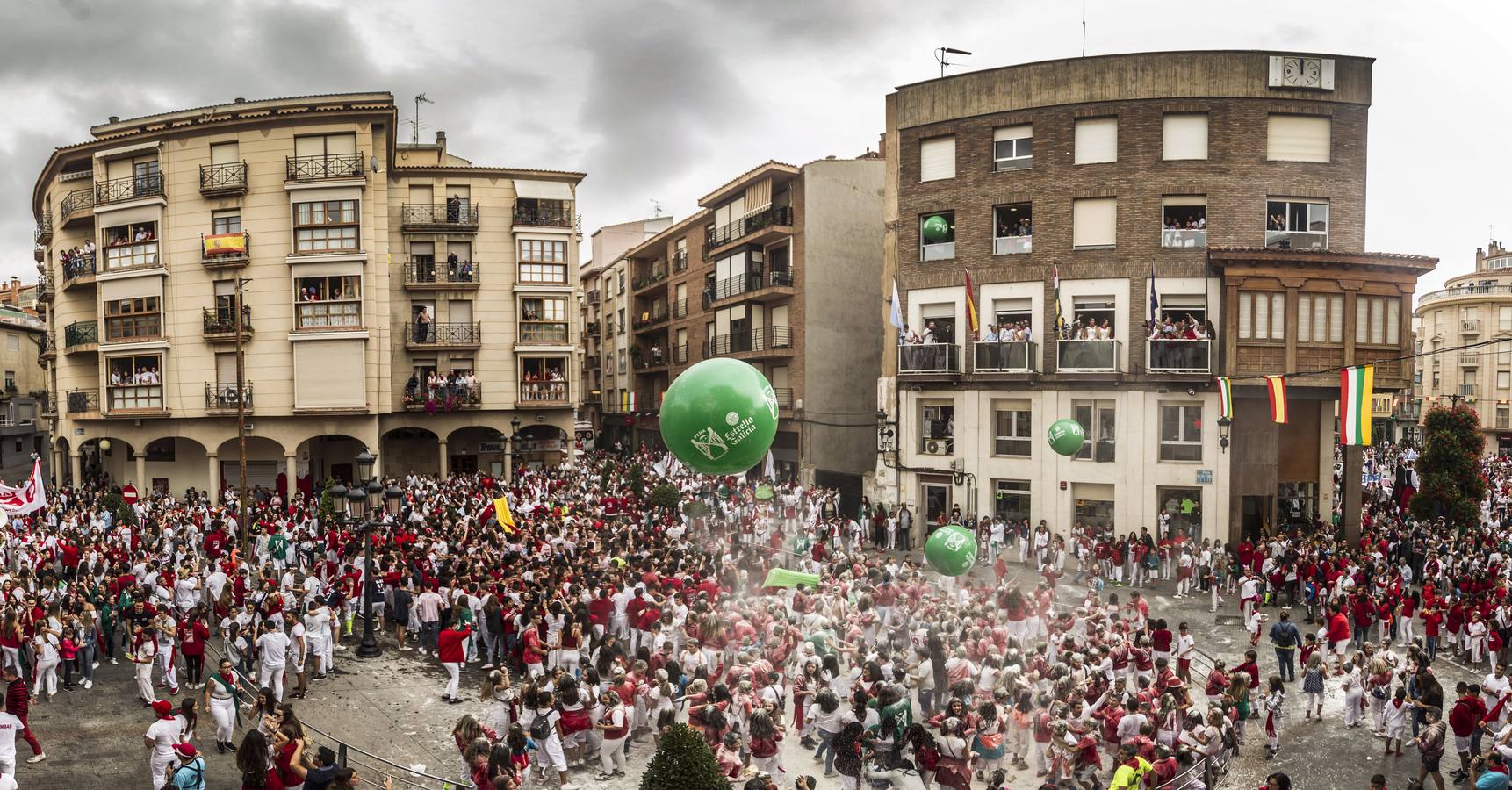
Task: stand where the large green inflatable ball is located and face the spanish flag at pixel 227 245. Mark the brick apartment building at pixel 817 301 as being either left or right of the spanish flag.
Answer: right

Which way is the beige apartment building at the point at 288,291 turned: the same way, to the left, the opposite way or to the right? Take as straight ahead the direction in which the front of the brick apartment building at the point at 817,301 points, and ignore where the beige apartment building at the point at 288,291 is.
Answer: to the left

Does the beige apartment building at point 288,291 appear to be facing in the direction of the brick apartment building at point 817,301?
no

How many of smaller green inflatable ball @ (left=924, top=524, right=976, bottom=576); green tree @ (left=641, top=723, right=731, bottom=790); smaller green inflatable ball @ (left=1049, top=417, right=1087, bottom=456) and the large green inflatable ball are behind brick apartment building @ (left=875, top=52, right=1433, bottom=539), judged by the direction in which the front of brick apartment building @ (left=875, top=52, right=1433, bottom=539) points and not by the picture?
0

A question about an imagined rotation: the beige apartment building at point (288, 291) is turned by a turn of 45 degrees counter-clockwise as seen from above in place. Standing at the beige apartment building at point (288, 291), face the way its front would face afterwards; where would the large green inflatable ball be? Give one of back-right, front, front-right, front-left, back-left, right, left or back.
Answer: front-right

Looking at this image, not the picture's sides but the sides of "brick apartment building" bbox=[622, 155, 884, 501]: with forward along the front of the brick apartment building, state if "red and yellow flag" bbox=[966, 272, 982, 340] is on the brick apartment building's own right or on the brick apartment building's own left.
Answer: on the brick apartment building's own left

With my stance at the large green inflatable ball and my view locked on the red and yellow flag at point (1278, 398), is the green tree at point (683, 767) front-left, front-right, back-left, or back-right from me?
back-right

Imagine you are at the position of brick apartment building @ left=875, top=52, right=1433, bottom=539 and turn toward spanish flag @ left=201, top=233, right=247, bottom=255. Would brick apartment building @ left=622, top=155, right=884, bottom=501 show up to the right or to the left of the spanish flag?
right

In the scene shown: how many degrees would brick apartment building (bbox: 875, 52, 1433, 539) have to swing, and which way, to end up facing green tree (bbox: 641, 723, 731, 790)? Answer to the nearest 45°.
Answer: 0° — it already faces it

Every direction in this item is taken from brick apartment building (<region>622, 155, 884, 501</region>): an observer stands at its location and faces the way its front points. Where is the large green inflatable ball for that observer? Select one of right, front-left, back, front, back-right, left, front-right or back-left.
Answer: front-left

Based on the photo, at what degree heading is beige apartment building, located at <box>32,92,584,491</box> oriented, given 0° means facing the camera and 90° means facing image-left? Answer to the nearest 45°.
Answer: approximately 0°

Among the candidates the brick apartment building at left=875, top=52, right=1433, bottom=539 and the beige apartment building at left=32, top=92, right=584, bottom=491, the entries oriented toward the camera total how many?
2

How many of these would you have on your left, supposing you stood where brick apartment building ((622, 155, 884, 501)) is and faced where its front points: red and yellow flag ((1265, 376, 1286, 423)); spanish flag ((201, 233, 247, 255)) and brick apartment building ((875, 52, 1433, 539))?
2

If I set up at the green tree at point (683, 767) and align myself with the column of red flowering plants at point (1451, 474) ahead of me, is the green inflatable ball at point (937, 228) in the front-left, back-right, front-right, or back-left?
front-left

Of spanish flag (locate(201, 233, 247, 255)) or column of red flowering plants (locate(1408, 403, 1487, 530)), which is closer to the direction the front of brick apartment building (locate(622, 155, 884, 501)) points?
the spanish flag

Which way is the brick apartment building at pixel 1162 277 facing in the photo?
toward the camera

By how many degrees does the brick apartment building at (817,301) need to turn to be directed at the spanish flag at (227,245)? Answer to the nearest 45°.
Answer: approximately 45° to its right

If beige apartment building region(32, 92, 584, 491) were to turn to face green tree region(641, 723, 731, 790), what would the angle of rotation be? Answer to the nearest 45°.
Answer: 0° — it already faces it
